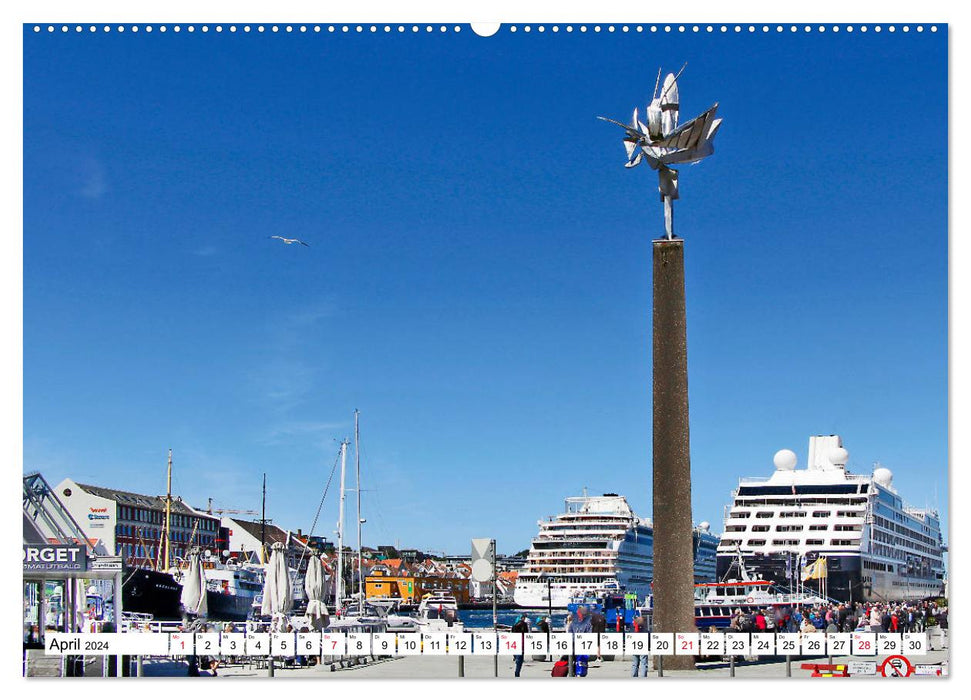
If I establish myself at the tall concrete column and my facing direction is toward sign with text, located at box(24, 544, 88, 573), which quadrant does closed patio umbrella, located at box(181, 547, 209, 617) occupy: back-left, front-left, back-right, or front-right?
front-right

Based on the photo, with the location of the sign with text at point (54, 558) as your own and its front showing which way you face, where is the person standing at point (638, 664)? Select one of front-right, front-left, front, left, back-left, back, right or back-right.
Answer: front-left

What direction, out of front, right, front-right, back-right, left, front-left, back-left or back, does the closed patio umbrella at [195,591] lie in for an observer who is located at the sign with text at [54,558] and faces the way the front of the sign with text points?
back

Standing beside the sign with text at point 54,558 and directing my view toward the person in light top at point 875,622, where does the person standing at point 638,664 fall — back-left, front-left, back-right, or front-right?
front-right

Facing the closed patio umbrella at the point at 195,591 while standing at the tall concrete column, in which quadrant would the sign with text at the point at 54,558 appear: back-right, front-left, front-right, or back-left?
front-left

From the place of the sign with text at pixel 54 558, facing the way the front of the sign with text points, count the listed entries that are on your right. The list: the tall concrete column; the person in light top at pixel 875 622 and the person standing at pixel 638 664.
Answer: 0

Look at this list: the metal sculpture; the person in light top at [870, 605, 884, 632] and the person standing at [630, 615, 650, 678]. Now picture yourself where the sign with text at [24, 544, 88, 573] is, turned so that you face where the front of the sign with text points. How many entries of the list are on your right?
0

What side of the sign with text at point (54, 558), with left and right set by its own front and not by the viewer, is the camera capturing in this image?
front

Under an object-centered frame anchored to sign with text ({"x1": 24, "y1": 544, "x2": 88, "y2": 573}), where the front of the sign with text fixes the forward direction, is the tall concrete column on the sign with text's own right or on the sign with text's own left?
on the sign with text's own left

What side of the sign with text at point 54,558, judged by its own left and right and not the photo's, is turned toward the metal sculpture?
left

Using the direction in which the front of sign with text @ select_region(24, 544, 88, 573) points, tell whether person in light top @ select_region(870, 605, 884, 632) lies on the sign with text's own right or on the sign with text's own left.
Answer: on the sign with text's own left

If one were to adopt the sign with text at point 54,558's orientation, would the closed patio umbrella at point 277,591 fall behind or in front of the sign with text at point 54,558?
behind
